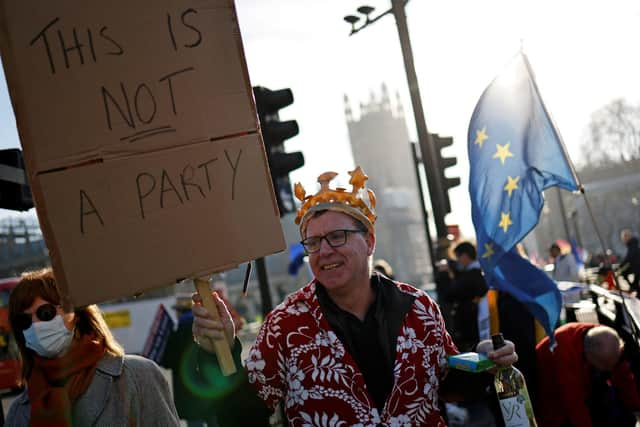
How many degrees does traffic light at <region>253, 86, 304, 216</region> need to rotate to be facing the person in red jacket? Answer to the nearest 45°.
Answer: approximately 45° to its right

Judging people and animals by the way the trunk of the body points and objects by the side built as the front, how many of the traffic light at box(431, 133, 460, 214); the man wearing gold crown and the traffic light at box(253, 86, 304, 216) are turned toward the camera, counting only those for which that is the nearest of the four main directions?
1

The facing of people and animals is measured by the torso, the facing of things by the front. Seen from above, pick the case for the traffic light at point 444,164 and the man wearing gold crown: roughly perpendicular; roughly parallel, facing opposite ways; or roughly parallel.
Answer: roughly perpendicular

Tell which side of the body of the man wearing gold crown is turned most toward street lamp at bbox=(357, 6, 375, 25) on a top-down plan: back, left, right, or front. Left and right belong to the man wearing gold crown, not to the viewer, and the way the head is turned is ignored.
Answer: back

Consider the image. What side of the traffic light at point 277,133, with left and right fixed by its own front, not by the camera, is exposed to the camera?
right

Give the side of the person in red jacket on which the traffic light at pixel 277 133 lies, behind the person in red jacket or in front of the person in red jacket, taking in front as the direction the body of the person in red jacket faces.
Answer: behind

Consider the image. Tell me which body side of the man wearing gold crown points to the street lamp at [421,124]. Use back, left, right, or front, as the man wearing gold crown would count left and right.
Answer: back

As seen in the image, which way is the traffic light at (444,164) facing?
to the viewer's right

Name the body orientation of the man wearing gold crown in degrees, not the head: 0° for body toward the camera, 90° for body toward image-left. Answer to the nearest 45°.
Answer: approximately 0°
